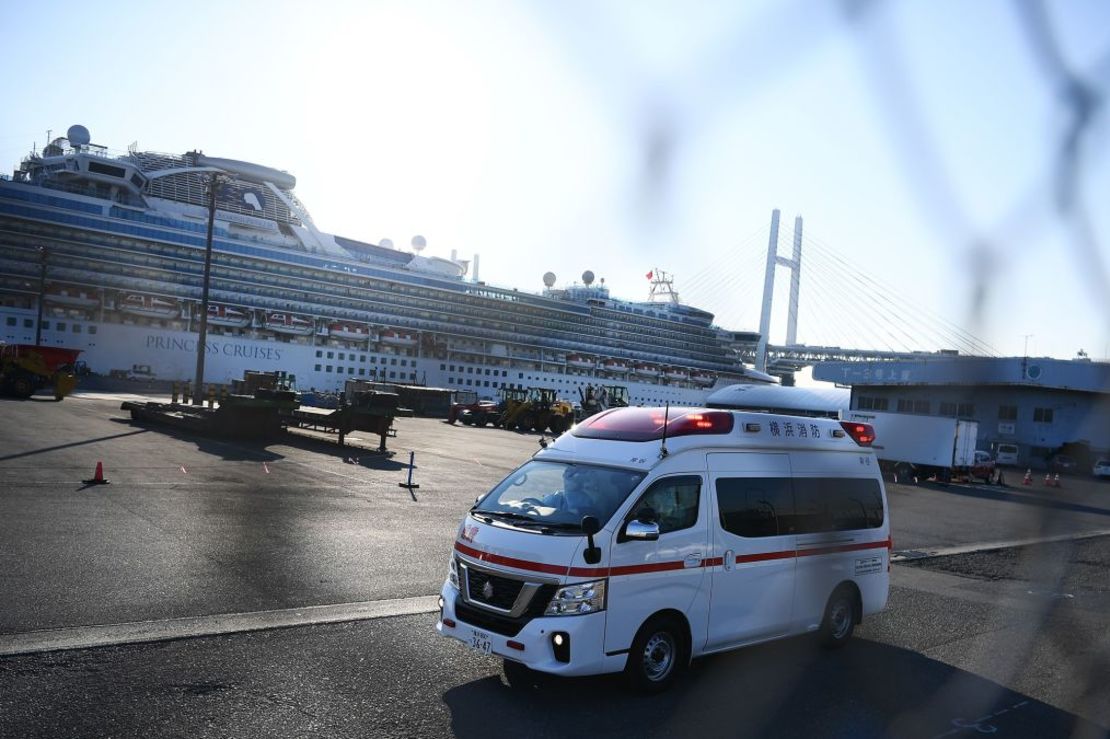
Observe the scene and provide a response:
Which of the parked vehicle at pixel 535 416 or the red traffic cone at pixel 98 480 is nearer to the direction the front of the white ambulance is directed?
the red traffic cone

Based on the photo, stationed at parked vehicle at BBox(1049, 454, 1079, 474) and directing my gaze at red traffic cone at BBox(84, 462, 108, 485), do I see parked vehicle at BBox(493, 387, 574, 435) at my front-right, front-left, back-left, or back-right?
front-right

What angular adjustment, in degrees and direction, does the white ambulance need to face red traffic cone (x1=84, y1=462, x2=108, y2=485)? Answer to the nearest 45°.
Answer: approximately 90° to its right

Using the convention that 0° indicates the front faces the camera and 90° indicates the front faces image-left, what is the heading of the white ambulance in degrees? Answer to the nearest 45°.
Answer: approximately 45°

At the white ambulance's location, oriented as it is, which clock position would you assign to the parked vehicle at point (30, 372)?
The parked vehicle is roughly at 3 o'clock from the white ambulance.

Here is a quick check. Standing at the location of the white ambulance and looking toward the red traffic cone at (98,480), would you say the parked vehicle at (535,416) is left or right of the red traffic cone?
right

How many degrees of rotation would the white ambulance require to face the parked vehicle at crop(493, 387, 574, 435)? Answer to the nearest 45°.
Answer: approximately 135° to its right

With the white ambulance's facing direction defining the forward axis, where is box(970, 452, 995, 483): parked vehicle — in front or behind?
behind

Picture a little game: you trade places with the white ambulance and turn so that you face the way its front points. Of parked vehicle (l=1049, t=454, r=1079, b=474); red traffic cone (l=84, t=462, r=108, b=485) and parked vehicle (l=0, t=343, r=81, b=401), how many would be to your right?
2
